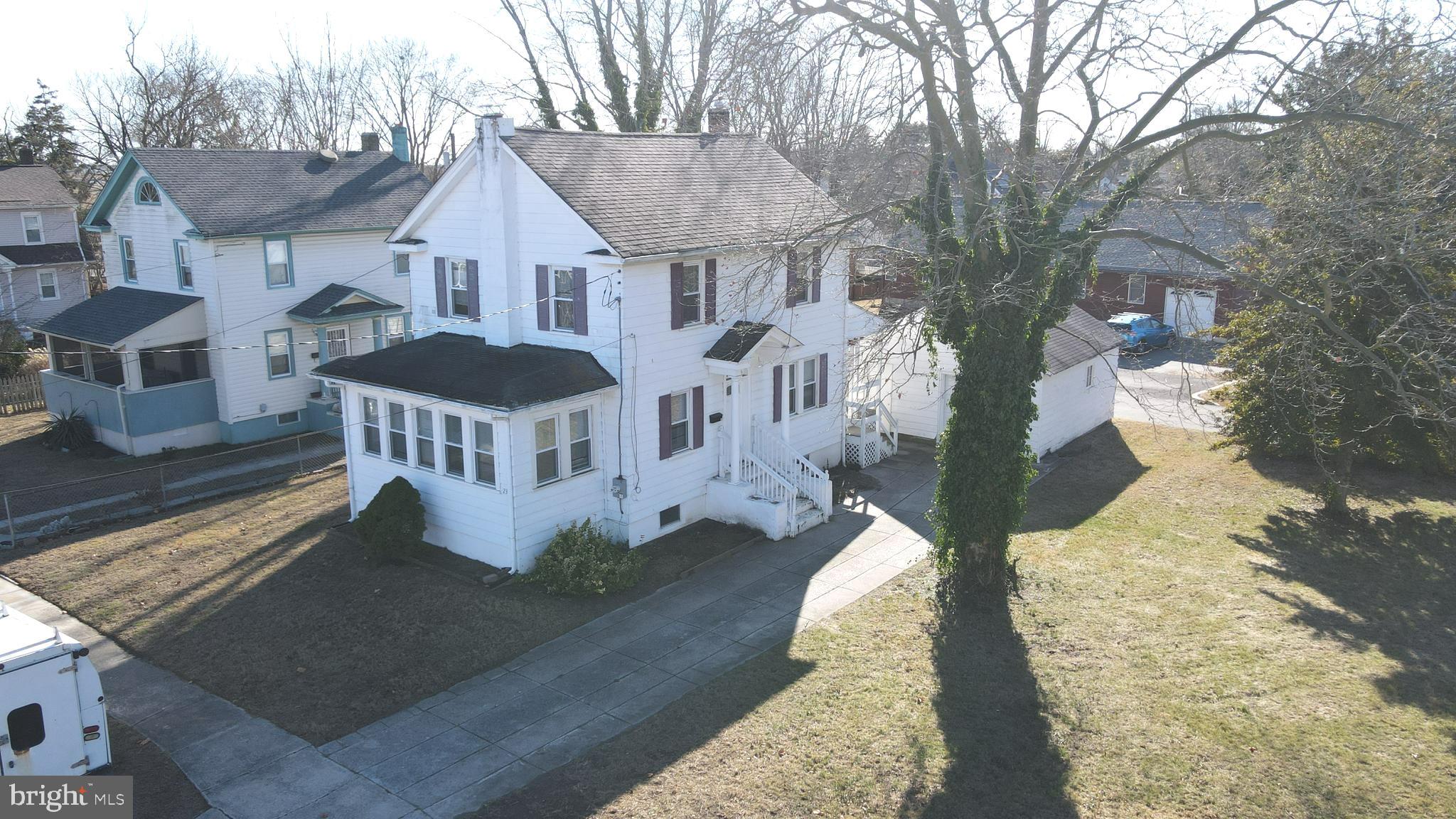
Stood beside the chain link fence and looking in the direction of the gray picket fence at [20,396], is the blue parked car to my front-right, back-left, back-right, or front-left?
back-right

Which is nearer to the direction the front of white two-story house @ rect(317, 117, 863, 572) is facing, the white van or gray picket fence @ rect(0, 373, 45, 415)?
the white van

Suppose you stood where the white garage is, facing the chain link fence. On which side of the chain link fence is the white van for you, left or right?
left

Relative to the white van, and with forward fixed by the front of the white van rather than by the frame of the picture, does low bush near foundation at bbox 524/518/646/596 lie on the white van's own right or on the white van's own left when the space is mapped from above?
on the white van's own right

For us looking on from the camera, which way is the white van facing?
facing away from the viewer and to the left of the viewer

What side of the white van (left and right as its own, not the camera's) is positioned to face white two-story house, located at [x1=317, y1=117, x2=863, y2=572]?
right

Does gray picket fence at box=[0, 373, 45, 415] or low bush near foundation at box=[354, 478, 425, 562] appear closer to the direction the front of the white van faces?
the gray picket fence
